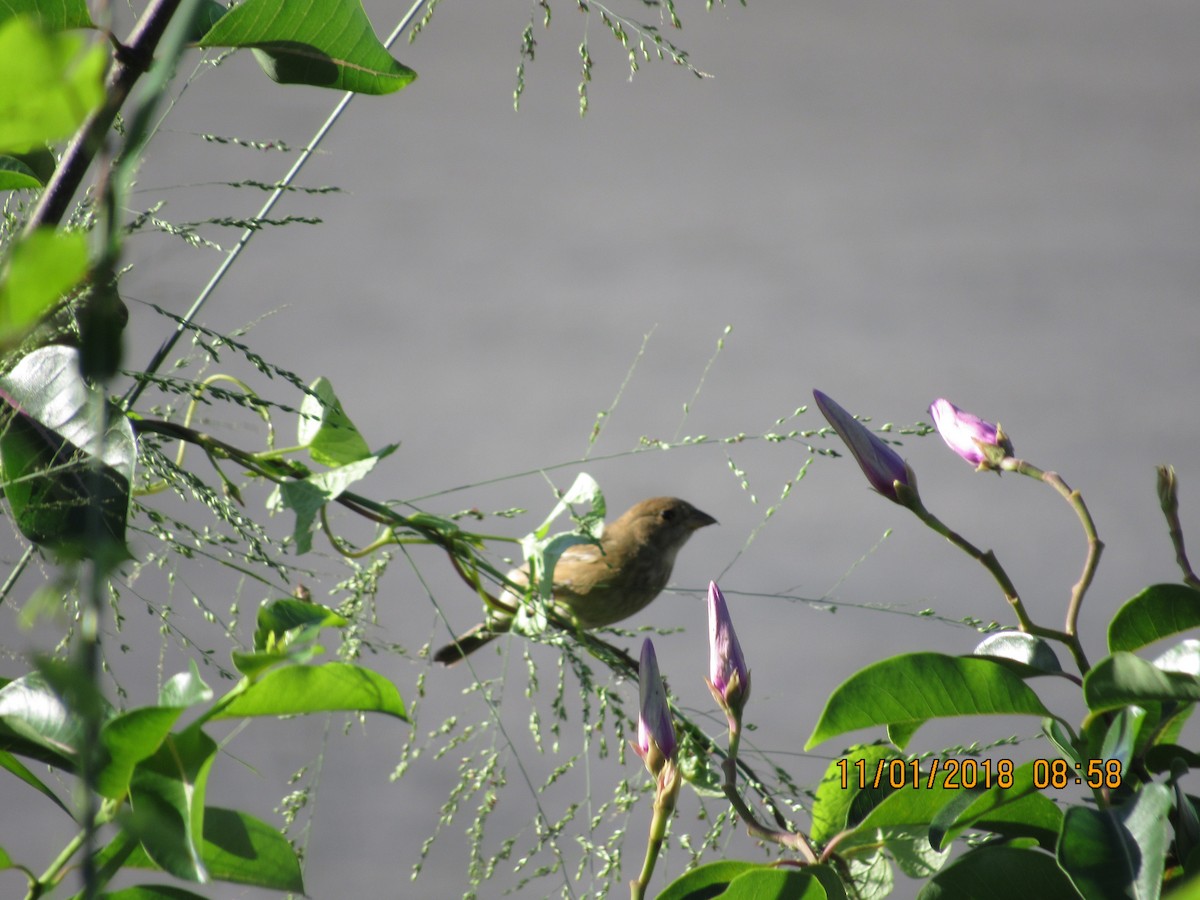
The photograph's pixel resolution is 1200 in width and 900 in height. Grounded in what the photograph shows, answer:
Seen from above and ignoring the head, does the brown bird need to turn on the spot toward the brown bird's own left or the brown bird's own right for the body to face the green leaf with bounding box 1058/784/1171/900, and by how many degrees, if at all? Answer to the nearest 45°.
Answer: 0° — it already faces it

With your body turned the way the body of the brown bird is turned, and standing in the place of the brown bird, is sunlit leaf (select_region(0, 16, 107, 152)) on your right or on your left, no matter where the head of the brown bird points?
on your right

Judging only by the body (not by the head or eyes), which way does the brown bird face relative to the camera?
to the viewer's right

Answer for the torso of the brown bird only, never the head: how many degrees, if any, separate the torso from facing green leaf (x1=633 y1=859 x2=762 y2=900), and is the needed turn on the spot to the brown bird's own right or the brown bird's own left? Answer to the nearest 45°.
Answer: approximately 90° to the brown bird's own right

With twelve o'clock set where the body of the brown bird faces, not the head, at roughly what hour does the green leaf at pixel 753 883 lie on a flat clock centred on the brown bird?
The green leaf is roughly at 3 o'clock from the brown bird.

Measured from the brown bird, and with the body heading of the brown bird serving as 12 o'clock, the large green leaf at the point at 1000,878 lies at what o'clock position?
The large green leaf is roughly at 1 o'clock from the brown bird.
